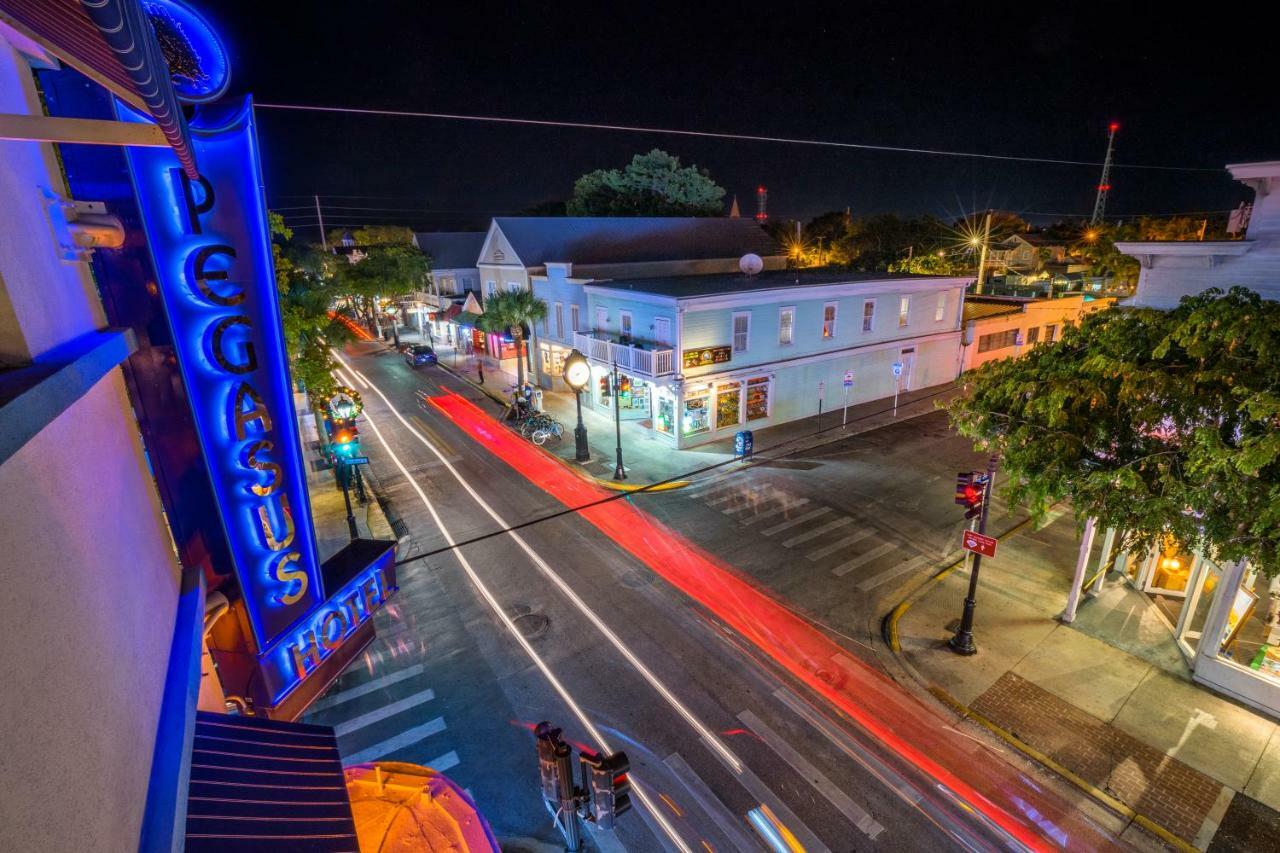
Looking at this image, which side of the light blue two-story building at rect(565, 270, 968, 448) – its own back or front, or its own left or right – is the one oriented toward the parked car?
right

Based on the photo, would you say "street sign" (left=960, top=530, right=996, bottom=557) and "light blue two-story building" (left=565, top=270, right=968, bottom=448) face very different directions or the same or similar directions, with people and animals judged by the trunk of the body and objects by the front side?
same or similar directions

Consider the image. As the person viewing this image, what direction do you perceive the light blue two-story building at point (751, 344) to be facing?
facing the viewer and to the left of the viewer

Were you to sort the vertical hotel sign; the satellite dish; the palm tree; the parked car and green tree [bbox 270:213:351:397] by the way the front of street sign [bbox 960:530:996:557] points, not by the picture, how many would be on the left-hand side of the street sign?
0

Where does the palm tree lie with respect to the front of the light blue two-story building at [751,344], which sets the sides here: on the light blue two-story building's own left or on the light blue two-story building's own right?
on the light blue two-story building's own right

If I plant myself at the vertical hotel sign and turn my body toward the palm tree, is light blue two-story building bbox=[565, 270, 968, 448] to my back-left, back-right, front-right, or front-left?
front-right

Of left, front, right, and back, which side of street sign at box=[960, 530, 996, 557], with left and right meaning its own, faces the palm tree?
right

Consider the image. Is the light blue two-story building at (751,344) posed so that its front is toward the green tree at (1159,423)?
no

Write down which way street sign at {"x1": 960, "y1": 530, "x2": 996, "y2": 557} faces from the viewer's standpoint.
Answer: facing the viewer

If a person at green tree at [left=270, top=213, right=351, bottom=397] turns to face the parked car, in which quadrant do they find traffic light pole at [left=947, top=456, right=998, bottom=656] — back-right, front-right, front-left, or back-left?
back-right

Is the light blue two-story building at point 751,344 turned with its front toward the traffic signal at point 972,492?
no

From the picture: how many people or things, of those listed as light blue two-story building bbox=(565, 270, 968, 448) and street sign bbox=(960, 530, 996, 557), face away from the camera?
0

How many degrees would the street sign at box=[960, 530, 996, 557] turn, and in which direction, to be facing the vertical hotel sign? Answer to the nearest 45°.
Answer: approximately 45° to its right

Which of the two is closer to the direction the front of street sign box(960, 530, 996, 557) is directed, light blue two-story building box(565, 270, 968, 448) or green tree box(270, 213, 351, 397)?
the green tree

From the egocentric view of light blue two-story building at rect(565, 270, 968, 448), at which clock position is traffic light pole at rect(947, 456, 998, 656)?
The traffic light pole is roughly at 10 o'clock from the light blue two-story building.
